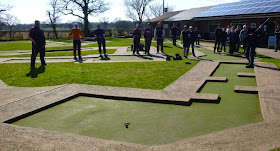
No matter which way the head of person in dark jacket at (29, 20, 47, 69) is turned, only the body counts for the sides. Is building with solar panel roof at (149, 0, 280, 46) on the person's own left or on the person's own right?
on the person's own left

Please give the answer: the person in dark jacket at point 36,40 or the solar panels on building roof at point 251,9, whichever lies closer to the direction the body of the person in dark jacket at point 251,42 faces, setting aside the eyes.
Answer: the person in dark jacket

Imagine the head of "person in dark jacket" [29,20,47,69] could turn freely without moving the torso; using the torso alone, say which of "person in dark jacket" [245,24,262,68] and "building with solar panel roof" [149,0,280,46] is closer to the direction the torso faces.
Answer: the person in dark jacket

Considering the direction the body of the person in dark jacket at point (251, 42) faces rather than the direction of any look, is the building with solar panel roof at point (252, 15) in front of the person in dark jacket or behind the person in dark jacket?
behind

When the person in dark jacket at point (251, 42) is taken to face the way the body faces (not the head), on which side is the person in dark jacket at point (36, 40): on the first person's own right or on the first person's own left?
on the first person's own right

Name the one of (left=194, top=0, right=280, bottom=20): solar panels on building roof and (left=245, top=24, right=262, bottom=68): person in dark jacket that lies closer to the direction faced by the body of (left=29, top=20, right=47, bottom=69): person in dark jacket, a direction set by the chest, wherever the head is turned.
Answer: the person in dark jacket

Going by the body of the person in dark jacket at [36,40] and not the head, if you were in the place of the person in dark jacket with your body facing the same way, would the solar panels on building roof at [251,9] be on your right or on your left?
on your left

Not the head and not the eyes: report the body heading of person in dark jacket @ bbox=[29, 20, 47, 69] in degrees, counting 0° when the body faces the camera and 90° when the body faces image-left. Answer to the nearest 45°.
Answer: approximately 315°
